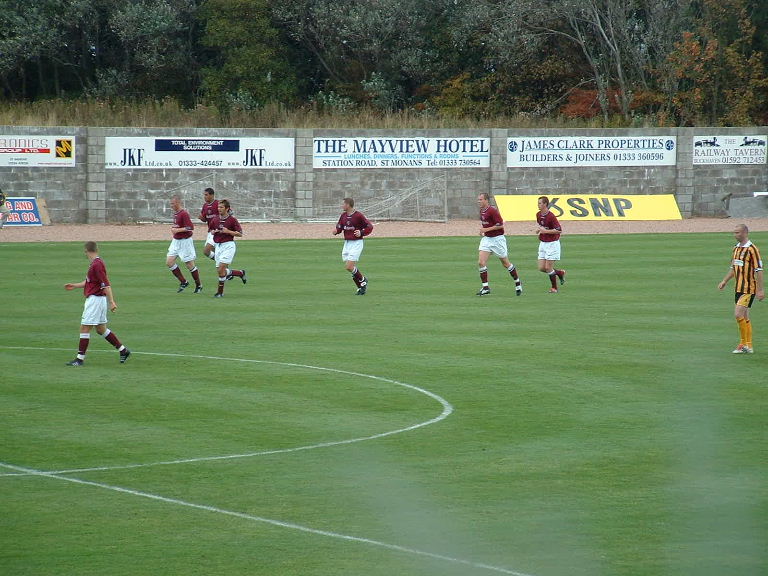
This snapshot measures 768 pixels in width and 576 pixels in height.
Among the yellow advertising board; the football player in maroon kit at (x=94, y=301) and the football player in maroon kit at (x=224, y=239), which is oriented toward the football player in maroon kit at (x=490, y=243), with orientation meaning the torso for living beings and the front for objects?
the yellow advertising board

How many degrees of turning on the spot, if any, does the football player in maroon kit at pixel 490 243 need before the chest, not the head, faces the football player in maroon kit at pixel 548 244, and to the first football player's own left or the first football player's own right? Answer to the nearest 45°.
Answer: approximately 135° to the first football player's own left

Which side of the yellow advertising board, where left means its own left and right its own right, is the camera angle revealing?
front

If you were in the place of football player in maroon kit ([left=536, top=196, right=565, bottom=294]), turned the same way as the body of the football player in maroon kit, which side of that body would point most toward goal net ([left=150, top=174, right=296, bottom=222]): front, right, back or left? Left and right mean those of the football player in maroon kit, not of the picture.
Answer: right

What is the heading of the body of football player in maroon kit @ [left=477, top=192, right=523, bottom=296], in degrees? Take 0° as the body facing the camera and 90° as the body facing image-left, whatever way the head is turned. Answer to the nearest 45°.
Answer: approximately 45°

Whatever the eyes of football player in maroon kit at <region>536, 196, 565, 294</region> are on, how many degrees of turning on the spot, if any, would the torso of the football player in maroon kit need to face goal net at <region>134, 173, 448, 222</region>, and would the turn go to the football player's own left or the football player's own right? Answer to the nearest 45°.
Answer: approximately 90° to the football player's own right

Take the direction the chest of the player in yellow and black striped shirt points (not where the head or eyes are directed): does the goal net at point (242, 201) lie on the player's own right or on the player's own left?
on the player's own right

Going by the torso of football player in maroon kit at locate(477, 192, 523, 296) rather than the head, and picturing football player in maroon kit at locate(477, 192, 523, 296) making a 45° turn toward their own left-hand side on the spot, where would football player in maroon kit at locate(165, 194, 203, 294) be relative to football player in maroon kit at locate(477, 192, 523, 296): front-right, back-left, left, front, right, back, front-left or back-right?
right

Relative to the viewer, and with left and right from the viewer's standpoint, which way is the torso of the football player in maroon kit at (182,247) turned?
facing the viewer and to the left of the viewer
